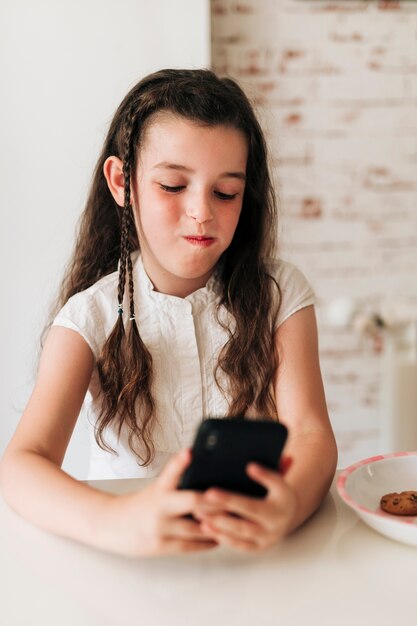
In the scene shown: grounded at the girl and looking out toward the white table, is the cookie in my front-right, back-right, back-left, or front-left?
front-left

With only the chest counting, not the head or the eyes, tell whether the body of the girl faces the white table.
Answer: yes

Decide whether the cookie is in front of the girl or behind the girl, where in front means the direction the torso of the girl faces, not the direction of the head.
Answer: in front

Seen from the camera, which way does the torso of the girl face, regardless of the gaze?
toward the camera

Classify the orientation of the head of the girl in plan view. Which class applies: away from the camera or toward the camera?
toward the camera
